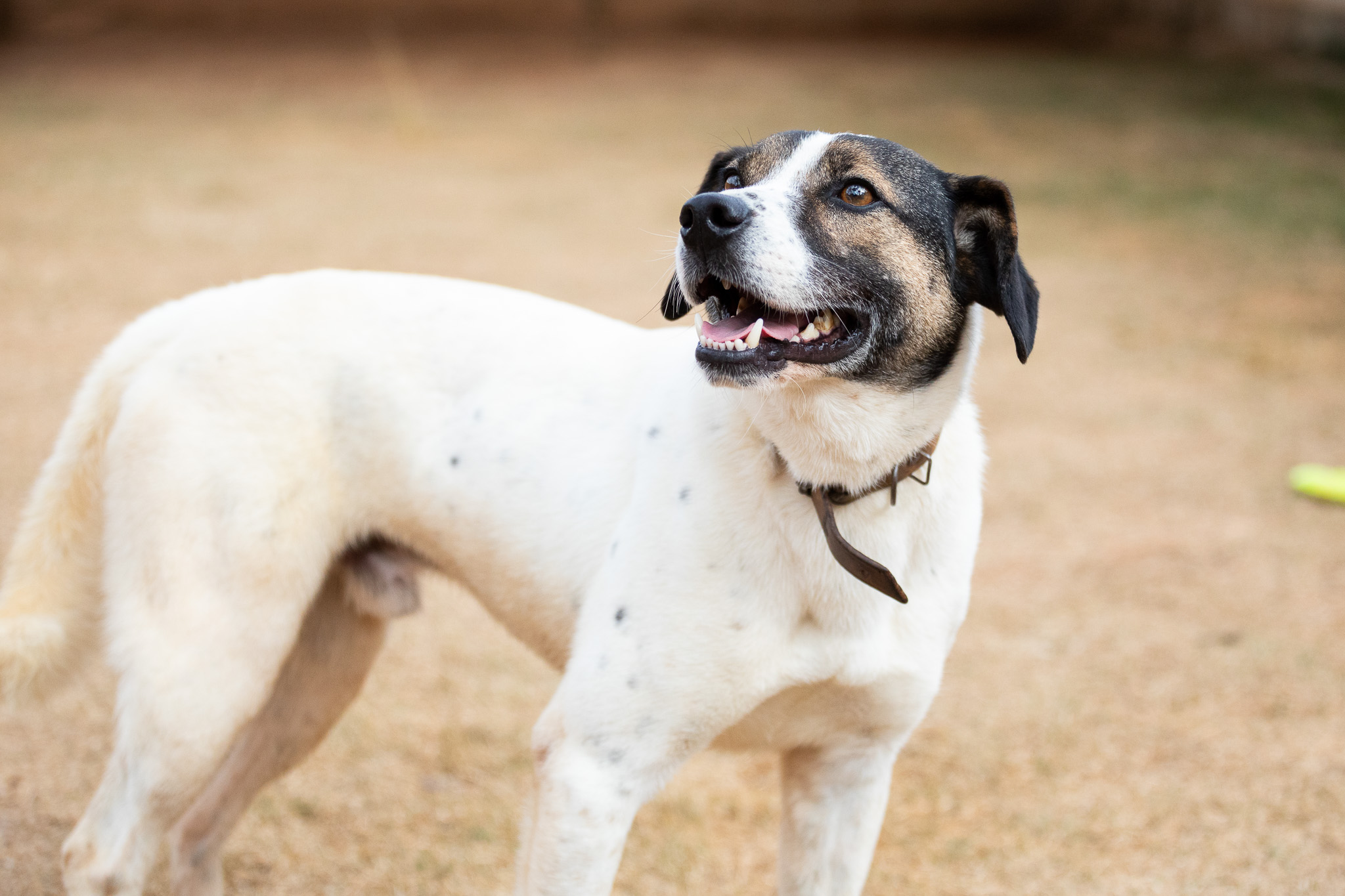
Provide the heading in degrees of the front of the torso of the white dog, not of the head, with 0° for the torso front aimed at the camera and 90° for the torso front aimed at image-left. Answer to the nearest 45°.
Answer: approximately 315°
